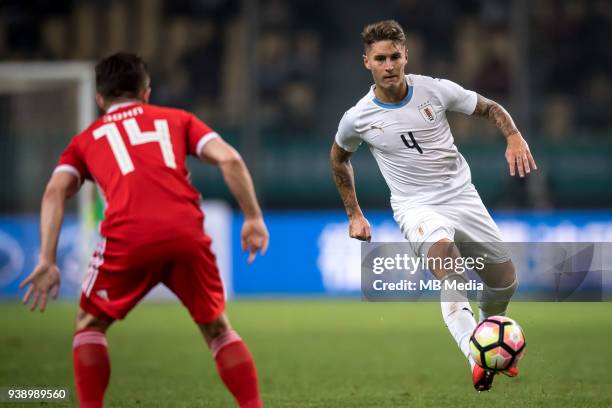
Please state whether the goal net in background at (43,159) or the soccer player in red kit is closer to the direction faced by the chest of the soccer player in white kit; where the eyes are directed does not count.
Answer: the soccer player in red kit

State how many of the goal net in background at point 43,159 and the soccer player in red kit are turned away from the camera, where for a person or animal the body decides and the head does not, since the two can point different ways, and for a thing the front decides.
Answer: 1

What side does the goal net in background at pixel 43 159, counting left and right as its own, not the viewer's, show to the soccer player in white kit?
front

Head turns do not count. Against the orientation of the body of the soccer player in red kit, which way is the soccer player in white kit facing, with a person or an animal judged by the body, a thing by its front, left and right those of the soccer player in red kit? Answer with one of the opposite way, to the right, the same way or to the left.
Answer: the opposite way

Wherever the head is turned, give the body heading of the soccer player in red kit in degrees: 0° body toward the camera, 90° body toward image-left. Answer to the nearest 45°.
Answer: approximately 180°

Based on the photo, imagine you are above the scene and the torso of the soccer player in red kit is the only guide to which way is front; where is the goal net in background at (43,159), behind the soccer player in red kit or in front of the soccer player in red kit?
in front

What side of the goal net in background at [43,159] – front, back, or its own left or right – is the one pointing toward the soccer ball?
front

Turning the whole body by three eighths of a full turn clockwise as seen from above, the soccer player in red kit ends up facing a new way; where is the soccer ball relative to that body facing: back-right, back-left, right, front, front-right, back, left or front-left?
front-left

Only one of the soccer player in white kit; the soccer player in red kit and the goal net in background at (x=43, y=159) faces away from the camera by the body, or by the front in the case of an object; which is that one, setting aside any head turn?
the soccer player in red kit

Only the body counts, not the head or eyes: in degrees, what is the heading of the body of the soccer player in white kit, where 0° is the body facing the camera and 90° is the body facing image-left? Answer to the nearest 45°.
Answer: approximately 0°
